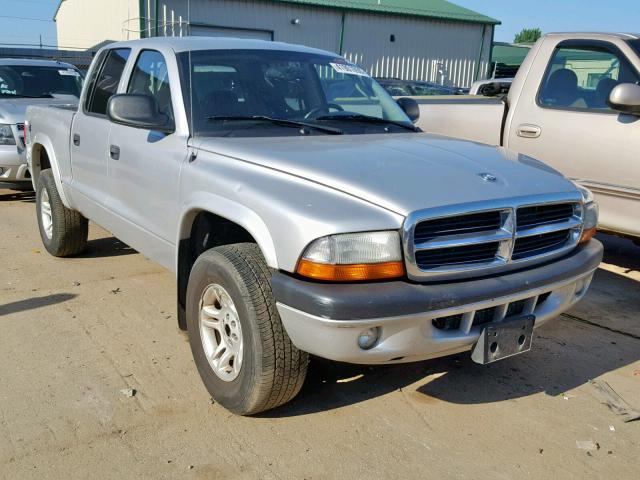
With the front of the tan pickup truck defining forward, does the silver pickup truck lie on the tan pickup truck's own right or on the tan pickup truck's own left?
on the tan pickup truck's own right

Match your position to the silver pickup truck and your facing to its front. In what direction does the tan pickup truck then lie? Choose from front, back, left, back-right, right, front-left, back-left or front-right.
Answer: left

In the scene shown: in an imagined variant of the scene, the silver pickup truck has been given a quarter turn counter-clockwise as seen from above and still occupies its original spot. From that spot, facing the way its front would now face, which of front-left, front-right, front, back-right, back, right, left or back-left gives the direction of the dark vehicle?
front-left

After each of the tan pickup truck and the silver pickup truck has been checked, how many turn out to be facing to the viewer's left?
0

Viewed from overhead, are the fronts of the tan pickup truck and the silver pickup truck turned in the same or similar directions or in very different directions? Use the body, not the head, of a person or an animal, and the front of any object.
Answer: same or similar directions

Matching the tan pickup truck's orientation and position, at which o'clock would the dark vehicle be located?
The dark vehicle is roughly at 7 o'clock from the tan pickup truck.

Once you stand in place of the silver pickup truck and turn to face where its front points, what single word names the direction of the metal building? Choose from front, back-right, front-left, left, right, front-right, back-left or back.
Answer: back-left

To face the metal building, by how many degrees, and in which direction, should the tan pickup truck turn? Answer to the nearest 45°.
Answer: approximately 135° to its left

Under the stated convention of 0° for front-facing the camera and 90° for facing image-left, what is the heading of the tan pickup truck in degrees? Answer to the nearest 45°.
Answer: approximately 315°

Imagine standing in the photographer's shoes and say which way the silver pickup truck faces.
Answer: facing the viewer and to the right of the viewer
